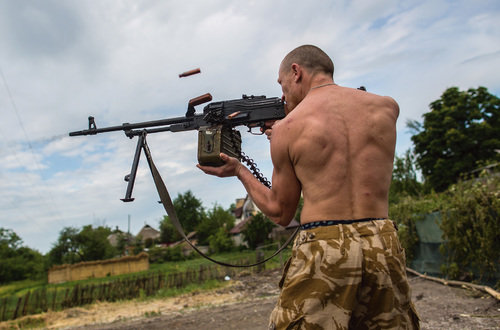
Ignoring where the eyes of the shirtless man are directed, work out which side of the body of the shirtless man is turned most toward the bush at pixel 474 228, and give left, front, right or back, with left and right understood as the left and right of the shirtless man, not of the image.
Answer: right

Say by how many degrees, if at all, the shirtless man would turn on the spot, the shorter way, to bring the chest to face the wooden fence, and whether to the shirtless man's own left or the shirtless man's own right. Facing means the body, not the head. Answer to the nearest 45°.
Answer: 0° — they already face it

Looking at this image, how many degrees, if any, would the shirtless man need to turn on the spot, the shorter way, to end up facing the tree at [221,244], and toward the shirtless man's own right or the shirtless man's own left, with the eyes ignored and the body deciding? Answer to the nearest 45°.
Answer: approximately 45° to the shirtless man's own right

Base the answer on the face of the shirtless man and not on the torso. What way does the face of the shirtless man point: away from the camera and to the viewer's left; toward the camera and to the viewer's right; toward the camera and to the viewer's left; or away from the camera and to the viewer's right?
away from the camera and to the viewer's left

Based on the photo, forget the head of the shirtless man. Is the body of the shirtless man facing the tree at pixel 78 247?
yes

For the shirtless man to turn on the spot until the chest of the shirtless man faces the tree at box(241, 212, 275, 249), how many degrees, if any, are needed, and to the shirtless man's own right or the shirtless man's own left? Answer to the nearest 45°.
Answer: approximately 45° to the shirtless man's own right

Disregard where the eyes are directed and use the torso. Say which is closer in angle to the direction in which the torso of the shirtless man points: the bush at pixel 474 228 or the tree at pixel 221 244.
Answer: the tree

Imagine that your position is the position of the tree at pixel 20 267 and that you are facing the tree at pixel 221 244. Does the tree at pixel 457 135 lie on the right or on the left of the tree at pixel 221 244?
right

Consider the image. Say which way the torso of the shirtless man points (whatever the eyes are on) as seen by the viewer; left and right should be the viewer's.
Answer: facing away from the viewer and to the left of the viewer
